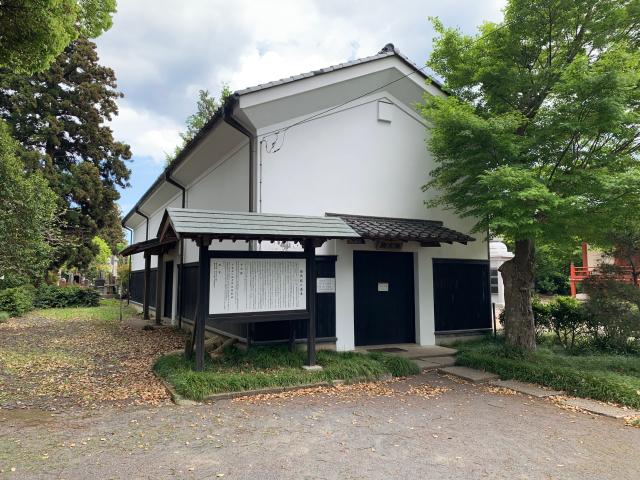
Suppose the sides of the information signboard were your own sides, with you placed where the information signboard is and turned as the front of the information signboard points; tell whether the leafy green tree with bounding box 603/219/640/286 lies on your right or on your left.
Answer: on your left

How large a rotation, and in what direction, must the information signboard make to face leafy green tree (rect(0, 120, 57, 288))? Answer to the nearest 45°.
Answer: approximately 135° to its right

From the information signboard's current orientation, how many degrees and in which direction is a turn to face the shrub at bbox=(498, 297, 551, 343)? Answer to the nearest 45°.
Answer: approximately 90° to its left

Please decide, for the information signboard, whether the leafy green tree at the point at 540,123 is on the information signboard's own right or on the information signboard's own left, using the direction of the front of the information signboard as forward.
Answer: on the information signboard's own left

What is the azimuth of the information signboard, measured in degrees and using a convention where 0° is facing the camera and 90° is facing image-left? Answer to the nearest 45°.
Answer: approximately 0°

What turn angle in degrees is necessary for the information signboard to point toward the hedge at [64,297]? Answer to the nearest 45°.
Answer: approximately 135° to its right

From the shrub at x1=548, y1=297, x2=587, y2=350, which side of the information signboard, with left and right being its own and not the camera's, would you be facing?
left

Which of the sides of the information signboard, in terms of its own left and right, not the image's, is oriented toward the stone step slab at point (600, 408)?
left

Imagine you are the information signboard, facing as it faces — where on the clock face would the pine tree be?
The pine tree is roughly at 5 o'clock from the information signboard.

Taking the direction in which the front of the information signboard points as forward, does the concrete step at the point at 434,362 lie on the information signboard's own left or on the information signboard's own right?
on the information signboard's own left
